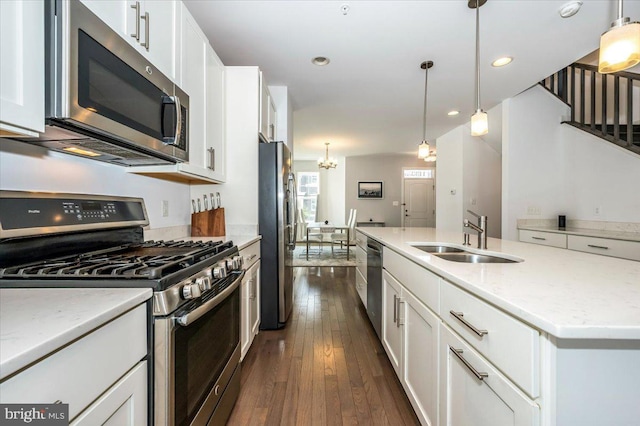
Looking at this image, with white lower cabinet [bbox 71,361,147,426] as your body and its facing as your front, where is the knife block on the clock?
The knife block is roughly at 8 o'clock from the white lower cabinet.

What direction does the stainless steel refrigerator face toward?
to the viewer's right

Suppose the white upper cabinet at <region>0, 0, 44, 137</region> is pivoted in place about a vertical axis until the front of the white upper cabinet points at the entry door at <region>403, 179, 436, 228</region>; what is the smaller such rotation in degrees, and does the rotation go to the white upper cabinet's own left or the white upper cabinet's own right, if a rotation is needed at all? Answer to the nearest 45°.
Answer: approximately 45° to the white upper cabinet's own left

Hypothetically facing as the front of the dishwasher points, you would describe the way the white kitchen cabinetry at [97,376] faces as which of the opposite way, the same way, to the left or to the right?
the opposite way

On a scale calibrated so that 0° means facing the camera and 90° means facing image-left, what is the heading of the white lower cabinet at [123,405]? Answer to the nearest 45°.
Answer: approximately 315°

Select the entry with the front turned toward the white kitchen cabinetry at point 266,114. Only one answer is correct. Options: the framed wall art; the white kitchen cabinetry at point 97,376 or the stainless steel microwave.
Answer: the framed wall art

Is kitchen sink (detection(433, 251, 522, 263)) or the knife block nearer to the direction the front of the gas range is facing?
the kitchen sink

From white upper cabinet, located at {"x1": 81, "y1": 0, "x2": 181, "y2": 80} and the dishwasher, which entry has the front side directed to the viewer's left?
the dishwasher

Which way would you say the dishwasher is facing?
to the viewer's left

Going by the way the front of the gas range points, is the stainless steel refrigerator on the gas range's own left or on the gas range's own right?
on the gas range's own left

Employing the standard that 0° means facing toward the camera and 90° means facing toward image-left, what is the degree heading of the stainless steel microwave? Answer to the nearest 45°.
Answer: approximately 315°

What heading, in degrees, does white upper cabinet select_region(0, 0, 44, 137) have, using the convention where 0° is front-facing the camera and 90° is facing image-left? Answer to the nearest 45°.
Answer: approximately 315°
